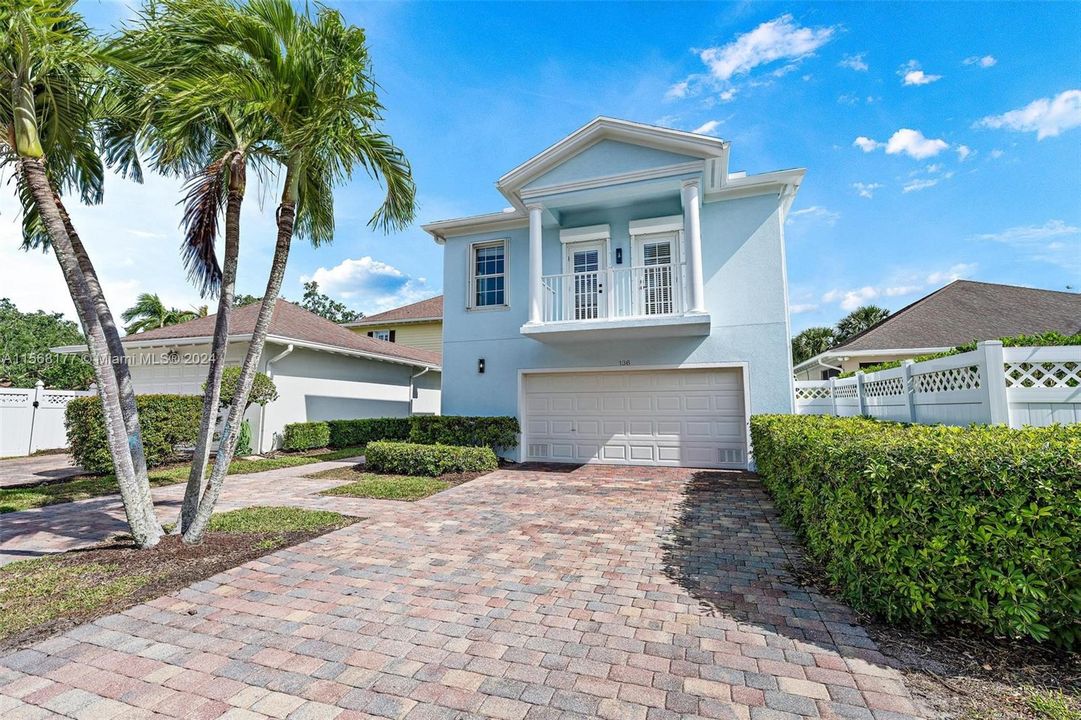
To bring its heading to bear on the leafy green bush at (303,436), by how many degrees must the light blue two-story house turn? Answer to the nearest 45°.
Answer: approximately 90° to its right

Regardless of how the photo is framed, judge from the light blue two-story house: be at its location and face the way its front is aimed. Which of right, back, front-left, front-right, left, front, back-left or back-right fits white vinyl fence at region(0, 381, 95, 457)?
right

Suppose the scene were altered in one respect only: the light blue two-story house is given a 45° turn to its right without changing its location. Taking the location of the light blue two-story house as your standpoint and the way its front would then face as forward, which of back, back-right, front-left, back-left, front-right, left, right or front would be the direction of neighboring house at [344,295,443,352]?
right

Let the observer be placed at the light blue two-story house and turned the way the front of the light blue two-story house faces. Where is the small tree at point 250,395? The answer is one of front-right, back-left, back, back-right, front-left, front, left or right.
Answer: right

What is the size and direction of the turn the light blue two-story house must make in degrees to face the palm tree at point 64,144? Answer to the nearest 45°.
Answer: approximately 45° to its right

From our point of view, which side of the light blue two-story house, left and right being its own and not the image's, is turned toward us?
front

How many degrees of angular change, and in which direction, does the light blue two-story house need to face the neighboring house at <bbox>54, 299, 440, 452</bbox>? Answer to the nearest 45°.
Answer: approximately 90° to its right

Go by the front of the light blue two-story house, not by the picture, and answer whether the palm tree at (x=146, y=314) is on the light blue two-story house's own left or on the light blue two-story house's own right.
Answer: on the light blue two-story house's own right

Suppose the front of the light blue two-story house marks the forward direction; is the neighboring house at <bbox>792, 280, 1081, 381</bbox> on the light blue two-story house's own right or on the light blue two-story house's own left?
on the light blue two-story house's own left

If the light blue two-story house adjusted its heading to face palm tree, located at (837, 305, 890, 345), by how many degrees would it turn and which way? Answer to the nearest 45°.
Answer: approximately 135° to its left

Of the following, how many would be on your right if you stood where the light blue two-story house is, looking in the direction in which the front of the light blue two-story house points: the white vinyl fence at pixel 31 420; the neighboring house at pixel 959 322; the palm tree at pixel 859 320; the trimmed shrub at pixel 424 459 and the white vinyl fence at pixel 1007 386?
2
